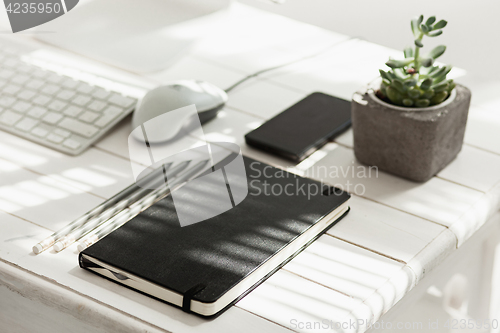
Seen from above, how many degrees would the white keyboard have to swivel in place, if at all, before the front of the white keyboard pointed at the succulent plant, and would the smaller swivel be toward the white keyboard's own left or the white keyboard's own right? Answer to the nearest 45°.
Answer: approximately 90° to the white keyboard's own left

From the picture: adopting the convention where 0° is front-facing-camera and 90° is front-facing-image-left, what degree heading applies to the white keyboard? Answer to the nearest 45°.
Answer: approximately 45°

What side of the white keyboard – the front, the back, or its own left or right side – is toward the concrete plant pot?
left
